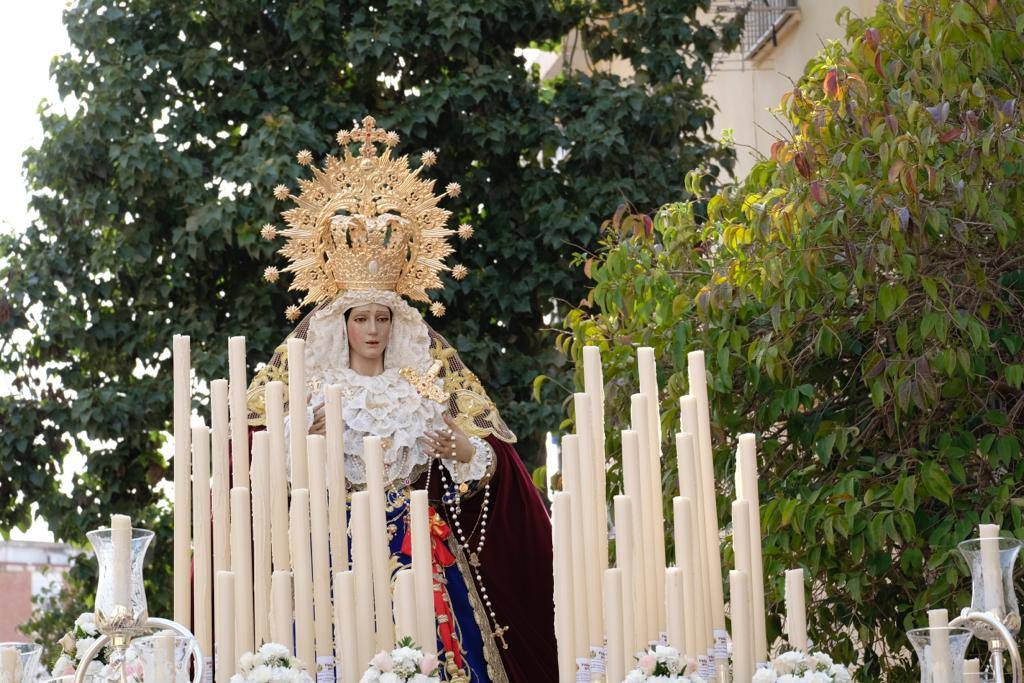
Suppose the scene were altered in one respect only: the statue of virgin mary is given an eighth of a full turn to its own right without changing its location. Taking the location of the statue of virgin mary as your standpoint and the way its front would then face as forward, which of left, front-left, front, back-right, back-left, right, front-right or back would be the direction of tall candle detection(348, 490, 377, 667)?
front-left

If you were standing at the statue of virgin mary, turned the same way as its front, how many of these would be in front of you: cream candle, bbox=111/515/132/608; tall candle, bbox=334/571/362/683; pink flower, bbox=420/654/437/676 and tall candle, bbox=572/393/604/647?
4

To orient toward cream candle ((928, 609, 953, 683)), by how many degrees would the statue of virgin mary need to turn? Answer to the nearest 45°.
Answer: approximately 45° to its left

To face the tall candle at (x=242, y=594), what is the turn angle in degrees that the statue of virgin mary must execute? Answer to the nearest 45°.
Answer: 0° — it already faces it

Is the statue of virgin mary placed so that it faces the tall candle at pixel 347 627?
yes

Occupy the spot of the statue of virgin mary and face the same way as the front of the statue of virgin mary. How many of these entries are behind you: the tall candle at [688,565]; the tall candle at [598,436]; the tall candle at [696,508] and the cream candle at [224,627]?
0

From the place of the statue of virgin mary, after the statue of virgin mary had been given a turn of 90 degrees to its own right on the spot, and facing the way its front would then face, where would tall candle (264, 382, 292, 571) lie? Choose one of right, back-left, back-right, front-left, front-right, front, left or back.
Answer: left

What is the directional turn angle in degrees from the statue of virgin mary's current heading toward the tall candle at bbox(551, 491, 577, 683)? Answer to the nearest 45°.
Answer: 0° — it already faces it

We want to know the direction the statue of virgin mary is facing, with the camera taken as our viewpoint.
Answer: facing the viewer

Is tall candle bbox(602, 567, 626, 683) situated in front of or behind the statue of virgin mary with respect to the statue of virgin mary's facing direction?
in front

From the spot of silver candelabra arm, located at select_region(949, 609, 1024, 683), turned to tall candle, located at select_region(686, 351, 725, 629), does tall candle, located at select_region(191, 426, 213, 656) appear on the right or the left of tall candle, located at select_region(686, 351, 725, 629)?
left

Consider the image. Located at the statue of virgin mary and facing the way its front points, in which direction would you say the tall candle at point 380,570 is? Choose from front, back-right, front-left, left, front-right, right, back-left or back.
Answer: front

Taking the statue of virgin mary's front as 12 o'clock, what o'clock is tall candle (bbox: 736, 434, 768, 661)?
The tall candle is roughly at 11 o'clock from the statue of virgin mary.

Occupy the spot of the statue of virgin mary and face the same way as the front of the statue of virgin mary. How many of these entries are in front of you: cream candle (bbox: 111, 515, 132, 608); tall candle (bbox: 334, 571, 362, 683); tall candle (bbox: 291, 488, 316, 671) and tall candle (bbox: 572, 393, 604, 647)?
4

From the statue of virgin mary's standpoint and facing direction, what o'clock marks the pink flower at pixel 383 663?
The pink flower is roughly at 12 o'clock from the statue of virgin mary.

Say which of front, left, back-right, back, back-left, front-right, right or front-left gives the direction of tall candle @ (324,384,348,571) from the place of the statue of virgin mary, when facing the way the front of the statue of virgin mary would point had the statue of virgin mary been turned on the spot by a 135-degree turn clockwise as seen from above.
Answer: back-left

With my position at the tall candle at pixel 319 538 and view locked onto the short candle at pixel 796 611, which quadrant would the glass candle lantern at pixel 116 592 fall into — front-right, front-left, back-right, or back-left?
back-right

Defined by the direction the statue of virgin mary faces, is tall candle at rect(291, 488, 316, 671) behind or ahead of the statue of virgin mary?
ahead
